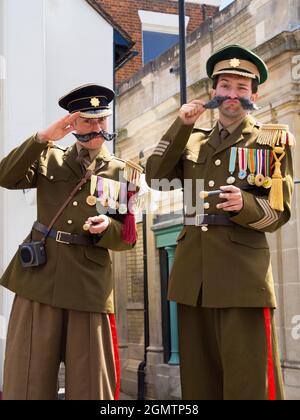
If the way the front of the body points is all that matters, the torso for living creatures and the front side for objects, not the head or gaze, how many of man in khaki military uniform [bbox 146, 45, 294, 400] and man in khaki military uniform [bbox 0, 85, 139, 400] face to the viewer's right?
0

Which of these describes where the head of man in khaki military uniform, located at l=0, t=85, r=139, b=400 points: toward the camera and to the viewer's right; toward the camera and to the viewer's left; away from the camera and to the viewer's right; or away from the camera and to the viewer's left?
toward the camera and to the viewer's right

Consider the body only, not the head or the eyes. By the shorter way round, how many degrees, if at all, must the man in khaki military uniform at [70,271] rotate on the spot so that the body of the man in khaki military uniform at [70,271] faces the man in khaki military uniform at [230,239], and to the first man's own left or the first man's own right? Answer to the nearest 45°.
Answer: approximately 90° to the first man's own left

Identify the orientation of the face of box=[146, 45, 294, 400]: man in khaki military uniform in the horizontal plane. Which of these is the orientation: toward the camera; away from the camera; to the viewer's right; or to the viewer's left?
toward the camera

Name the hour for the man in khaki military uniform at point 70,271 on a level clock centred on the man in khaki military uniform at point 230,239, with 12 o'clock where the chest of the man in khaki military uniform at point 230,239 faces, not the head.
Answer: the man in khaki military uniform at point 70,271 is roughly at 2 o'clock from the man in khaki military uniform at point 230,239.

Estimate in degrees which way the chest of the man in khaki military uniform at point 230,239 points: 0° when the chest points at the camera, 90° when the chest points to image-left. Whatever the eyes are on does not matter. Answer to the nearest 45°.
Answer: approximately 45°

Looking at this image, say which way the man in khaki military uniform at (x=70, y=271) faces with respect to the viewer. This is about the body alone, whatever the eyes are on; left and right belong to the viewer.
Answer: facing the viewer
